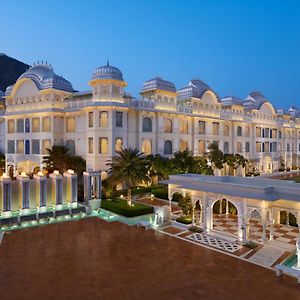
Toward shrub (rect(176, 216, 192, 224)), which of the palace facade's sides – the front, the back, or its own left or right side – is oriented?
front

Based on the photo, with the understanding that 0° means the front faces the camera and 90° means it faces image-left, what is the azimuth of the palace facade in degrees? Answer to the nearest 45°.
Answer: approximately 315°

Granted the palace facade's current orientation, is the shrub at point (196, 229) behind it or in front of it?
in front

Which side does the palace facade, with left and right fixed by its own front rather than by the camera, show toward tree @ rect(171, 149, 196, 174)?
front

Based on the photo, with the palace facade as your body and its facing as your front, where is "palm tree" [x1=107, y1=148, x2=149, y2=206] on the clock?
The palm tree is roughly at 1 o'clock from the palace facade.

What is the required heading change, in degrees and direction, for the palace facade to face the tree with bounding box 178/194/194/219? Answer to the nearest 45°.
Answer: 0° — it already faces it

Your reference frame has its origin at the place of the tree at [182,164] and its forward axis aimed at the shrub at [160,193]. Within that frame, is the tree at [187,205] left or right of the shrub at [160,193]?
left

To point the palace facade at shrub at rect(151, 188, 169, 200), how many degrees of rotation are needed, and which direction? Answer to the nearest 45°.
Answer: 0° — it already faces it
